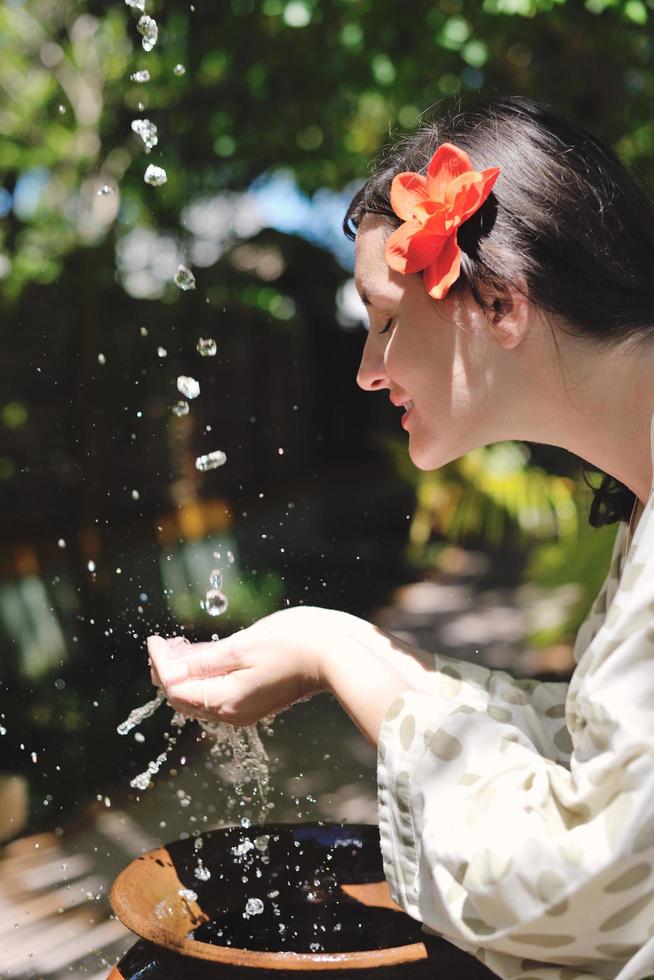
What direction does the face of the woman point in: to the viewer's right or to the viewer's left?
to the viewer's left

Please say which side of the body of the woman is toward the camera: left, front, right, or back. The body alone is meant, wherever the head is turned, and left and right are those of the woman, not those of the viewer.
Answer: left

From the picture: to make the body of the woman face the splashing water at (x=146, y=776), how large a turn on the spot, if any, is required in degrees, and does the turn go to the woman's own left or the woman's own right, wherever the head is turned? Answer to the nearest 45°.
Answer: approximately 45° to the woman's own right
